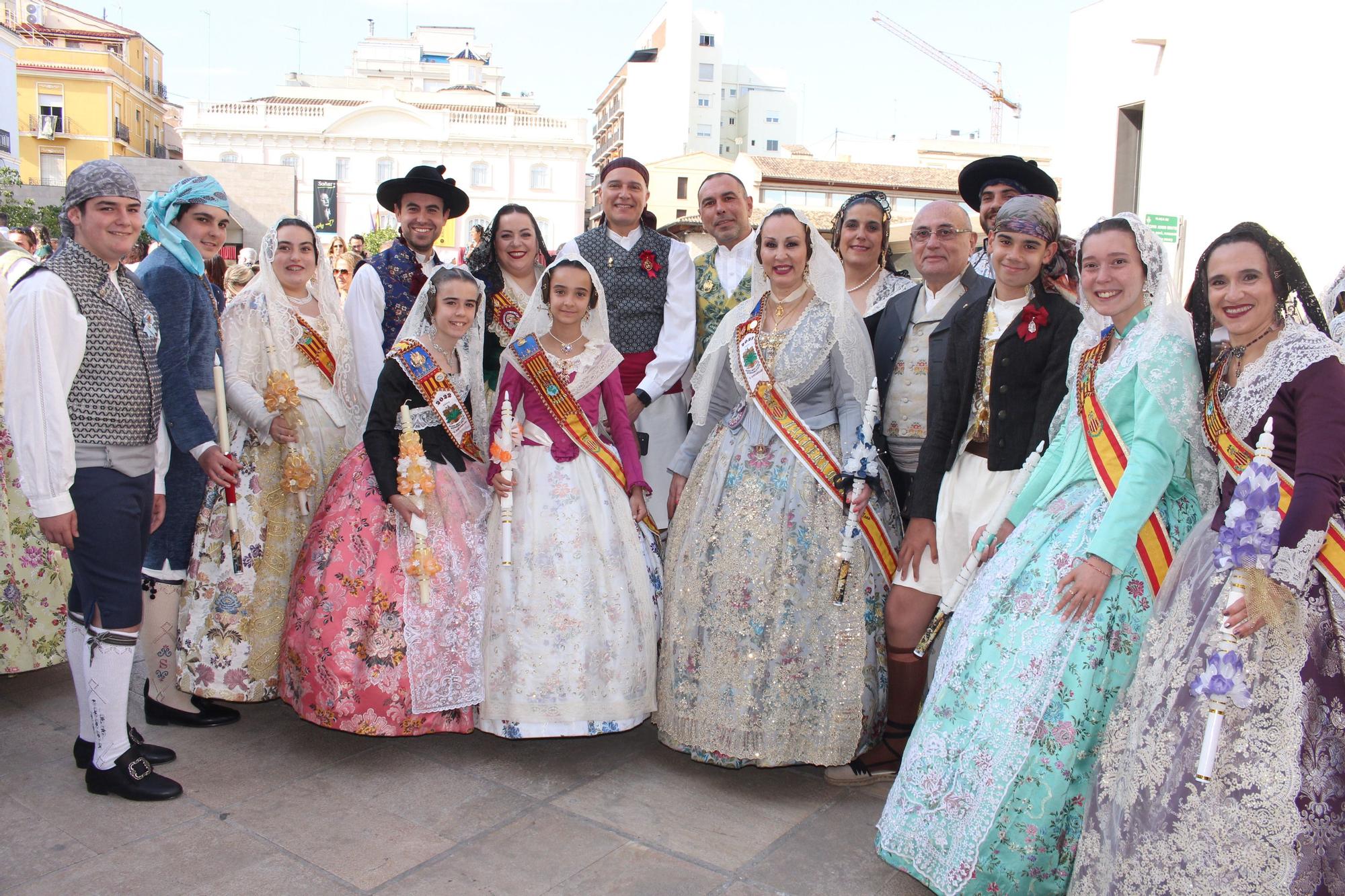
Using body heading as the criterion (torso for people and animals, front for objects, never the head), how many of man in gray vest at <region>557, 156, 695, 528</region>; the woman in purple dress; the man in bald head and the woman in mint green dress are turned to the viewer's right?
0

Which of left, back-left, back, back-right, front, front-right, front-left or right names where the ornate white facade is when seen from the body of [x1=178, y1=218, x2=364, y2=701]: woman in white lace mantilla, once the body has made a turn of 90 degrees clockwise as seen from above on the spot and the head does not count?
back-right

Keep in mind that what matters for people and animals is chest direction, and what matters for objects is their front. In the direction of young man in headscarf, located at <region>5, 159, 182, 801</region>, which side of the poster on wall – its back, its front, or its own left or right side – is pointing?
front

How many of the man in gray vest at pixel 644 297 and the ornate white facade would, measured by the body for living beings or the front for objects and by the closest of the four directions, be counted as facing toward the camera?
2

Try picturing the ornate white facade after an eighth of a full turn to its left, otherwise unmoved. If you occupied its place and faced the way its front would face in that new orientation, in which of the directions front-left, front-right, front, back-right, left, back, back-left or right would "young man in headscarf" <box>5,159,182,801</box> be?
front-right

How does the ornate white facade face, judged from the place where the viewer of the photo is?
facing the viewer

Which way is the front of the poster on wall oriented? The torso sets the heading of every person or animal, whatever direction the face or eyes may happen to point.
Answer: toward the camera

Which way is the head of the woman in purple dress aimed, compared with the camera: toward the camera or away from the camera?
toward the camera

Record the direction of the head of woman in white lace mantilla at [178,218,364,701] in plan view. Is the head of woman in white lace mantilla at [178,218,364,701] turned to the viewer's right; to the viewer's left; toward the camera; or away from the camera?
toward the camera

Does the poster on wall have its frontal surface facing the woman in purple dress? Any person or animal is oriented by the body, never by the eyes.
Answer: yes

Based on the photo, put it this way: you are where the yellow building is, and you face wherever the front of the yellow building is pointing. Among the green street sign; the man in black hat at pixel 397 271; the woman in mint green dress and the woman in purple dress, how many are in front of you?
4

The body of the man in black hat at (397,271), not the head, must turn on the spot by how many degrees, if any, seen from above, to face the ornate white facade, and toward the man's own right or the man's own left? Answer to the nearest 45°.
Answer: approximately 135° to the man's own left
